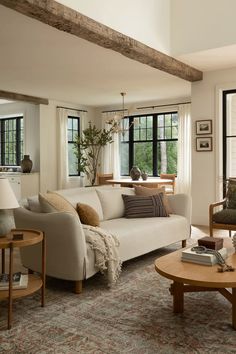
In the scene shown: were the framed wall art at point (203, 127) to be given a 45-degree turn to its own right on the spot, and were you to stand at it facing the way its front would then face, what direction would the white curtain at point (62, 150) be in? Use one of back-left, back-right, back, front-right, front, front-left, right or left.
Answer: right

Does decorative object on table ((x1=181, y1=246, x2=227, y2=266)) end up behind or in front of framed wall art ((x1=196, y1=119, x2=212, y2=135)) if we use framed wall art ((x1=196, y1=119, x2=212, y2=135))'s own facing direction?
in front

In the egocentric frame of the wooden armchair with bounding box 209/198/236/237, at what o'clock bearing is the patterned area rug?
The patterned area rug is roughly at 11 o'clock from the wooden armchair.

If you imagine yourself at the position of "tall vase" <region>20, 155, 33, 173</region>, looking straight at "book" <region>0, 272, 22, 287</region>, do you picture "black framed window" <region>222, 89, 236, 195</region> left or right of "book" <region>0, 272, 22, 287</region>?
left

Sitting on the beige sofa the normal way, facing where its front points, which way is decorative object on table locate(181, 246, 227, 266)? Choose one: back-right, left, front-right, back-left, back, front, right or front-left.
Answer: front

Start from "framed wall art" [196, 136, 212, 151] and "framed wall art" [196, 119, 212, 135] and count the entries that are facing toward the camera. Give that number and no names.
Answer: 2

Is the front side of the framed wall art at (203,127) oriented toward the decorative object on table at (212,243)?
yes

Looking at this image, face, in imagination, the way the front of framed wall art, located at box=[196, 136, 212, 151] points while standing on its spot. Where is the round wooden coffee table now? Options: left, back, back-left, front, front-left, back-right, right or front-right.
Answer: front

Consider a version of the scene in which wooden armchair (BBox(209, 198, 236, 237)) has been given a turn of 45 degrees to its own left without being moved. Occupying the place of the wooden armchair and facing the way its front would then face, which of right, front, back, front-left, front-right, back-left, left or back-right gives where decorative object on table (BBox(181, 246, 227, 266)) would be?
front

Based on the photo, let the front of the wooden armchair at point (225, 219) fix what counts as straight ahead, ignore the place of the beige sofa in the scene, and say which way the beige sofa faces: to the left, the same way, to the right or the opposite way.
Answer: to the left

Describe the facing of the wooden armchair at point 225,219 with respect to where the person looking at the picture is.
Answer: facing the viewer and to the left of the viewer

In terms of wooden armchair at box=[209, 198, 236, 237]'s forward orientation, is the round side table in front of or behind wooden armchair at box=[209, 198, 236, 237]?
in front

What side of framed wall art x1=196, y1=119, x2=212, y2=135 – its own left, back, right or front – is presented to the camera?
front

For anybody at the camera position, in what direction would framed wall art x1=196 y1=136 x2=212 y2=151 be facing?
facing the viewer

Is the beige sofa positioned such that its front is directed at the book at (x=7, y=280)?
no

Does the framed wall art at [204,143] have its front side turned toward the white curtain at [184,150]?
no

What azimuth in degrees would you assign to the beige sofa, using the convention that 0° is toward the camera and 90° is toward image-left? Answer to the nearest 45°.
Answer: approximately 315°

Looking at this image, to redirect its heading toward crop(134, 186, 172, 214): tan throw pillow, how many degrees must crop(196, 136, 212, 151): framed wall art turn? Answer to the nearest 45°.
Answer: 0° — it already faces it

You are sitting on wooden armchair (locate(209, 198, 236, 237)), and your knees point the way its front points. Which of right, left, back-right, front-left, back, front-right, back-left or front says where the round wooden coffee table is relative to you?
front-left
